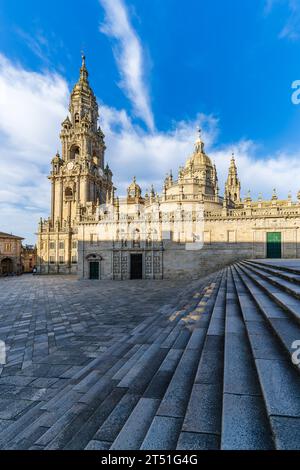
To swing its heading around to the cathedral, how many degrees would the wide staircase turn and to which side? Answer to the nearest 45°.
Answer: approximately 90° to its right

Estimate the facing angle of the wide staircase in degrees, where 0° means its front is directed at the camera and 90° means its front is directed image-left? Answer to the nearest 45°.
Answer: approximately 90°
